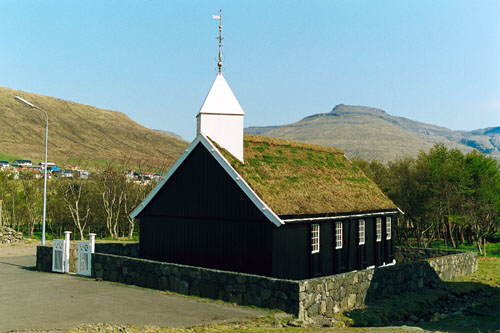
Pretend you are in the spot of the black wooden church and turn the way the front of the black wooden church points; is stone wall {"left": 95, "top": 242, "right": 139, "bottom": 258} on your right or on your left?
on your right

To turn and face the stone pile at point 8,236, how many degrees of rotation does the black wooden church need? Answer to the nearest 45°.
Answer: approximately 90° to its right

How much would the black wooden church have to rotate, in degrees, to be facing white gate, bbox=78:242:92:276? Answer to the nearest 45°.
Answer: approximately 45° to its right

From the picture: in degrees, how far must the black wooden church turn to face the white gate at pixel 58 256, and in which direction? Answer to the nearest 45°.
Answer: approximately 45° to its right

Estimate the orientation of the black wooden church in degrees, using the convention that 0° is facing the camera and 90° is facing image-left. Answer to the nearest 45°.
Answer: approximately 45°
